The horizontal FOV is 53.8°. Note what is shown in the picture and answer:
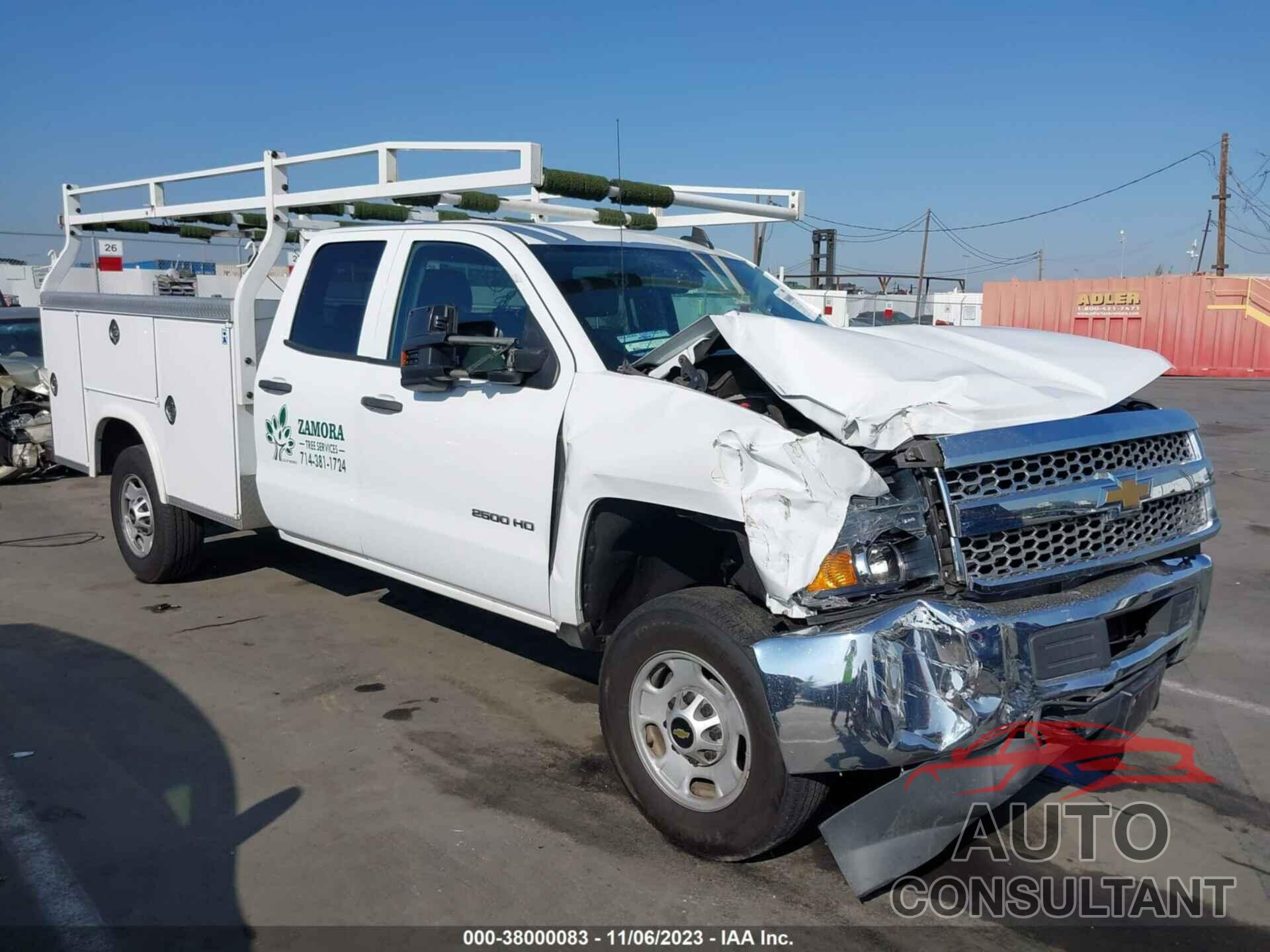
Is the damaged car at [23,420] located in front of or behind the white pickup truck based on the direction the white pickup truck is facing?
behind

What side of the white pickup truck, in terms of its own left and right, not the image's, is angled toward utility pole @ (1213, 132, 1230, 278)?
left

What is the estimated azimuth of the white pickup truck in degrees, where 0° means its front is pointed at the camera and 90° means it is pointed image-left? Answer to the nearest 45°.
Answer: approximately 315°

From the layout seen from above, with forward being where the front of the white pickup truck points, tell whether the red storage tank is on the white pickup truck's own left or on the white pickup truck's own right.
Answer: on the white pickup truck's own left
